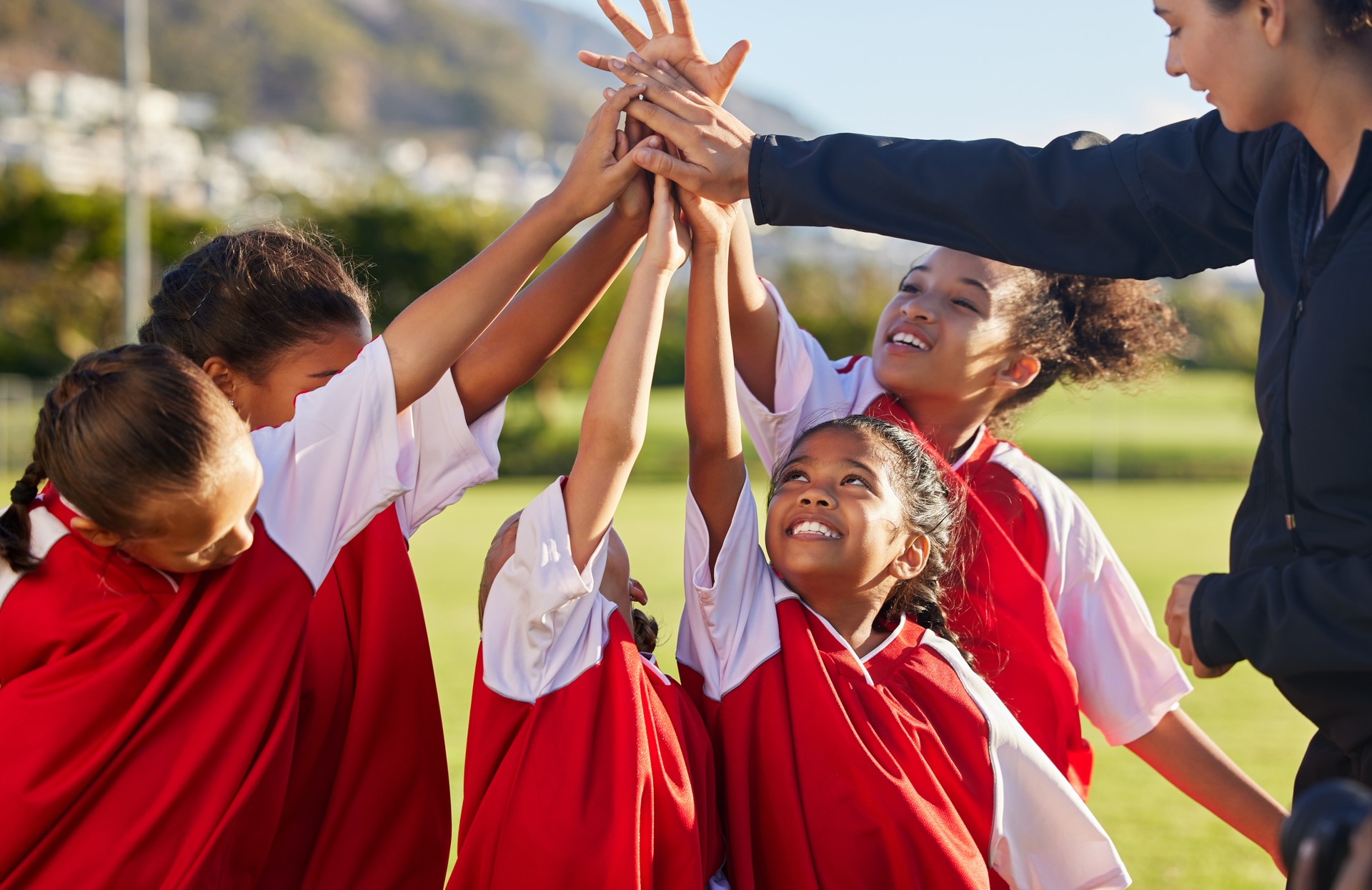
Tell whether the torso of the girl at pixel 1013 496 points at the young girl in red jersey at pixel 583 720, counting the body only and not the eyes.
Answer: yes

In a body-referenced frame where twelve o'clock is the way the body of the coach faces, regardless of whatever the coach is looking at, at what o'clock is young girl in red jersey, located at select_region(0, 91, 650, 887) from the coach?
The young girl in red jersey is roughly at 1 o'clock from the coach.

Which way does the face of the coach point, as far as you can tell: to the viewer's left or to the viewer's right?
to the viewer's left

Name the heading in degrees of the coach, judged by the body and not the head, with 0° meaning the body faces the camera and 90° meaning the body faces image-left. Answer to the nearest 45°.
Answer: approximately 45°

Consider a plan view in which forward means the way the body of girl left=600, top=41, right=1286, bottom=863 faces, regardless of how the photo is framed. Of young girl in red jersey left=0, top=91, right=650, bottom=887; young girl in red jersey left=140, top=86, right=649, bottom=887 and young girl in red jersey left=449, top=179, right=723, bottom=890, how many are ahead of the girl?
3
